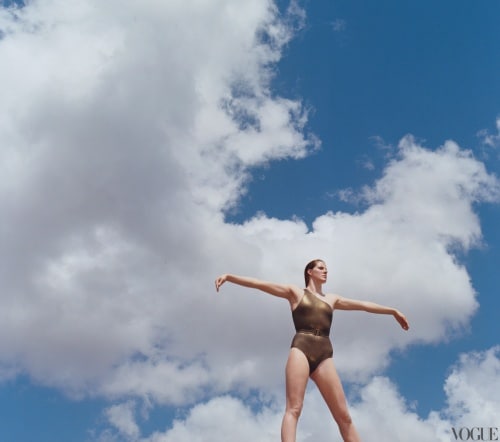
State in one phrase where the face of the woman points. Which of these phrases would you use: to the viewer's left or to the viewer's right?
to the viewer's right

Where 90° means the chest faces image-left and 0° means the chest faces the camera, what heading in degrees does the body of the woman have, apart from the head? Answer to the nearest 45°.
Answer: approximately 0°
